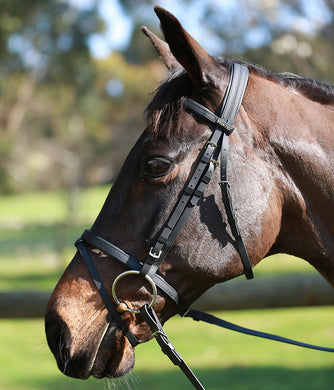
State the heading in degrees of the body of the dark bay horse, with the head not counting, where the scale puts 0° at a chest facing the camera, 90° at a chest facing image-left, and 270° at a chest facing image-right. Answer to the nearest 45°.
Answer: approximately 90°
